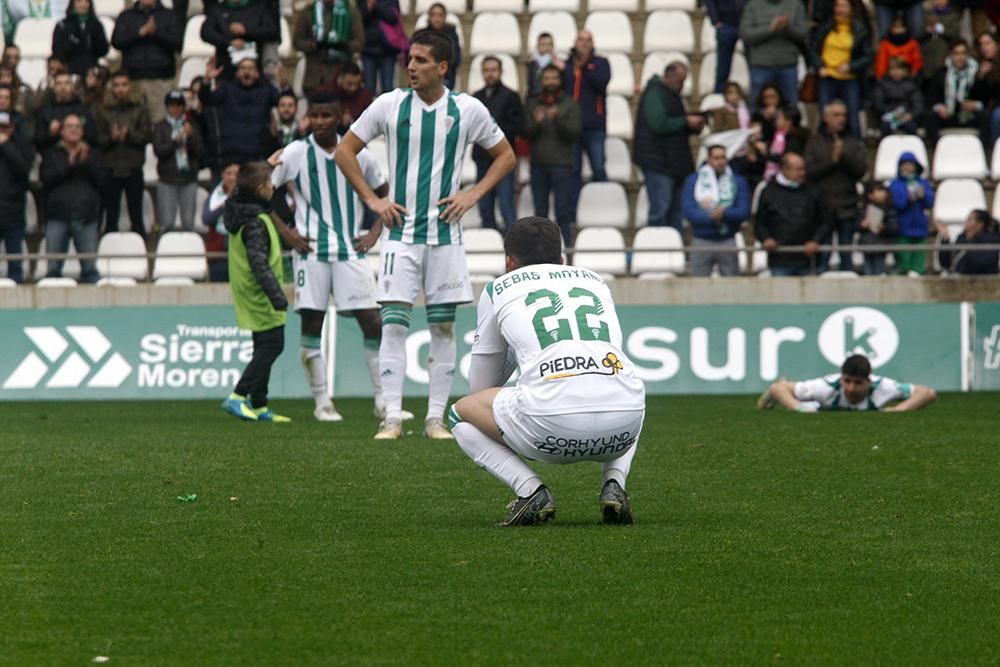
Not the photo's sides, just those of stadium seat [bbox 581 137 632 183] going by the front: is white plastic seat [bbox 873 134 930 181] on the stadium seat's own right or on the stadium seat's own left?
on the stadium seat's own left

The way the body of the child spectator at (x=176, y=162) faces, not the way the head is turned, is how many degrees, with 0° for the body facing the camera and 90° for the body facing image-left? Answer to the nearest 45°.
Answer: approximately 0°

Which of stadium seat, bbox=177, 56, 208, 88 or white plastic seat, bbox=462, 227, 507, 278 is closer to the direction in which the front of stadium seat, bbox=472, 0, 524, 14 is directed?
the white plastic seat

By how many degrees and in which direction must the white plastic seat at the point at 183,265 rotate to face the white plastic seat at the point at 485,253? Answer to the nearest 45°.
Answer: approximately 90° to its left

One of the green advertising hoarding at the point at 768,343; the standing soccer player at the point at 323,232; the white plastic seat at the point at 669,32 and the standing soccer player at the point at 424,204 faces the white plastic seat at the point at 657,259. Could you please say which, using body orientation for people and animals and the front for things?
the white plastic seat at the point at 669,32

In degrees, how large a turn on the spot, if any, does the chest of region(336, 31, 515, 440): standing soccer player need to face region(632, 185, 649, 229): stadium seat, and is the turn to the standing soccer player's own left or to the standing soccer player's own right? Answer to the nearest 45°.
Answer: approximately 180°

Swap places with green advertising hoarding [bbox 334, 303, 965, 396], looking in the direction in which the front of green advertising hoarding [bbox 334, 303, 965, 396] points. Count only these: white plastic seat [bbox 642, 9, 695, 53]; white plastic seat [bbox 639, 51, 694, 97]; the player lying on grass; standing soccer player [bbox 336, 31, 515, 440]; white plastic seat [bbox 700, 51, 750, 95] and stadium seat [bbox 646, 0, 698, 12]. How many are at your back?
4

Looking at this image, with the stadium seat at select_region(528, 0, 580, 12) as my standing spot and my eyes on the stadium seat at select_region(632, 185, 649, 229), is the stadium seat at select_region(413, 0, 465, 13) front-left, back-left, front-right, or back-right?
back-right

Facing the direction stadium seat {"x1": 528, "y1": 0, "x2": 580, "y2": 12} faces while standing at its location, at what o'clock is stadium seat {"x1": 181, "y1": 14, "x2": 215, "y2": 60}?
stadium seat {"x1": 181, "y1": 14, "x2": 215, "y2": 60} is roughly at 3 o'clock from stadium seat {"x1": 528, "y1": 0, "x2": 580, "y2": 12}.
